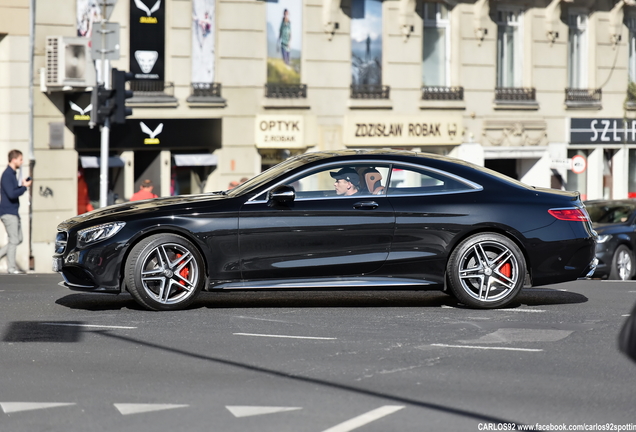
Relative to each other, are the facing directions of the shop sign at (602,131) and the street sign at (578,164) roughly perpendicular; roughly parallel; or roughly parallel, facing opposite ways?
roughly parallel

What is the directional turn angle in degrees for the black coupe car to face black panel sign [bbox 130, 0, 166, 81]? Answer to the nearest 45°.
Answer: approximately 90° to its right

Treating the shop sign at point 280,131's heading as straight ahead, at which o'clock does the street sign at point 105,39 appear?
The street sign is roughly at 1 o'clock from the shop sign.

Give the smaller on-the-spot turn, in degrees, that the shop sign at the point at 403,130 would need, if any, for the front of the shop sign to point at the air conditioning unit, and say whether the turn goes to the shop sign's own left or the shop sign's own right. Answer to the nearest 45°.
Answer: approximately 45° to the shop sign's own right

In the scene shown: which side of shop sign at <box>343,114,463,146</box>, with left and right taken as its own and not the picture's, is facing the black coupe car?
front

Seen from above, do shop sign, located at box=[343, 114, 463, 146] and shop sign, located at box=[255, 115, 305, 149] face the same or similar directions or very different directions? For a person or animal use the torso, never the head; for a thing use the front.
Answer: same or similar directions

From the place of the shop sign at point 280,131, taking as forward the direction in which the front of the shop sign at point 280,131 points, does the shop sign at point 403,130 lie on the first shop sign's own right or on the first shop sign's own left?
on the first shop sign's own left

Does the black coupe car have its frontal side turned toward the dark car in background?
no

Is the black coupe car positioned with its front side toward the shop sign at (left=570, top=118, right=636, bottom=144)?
no

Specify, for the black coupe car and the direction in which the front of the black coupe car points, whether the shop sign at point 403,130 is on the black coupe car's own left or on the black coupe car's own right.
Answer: on the black coupe car's own right

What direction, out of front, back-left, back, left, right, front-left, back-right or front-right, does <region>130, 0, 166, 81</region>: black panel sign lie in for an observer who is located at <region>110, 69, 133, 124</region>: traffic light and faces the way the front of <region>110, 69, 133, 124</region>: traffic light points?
left

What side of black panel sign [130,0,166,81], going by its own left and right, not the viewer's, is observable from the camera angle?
front

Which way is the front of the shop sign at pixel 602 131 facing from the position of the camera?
facing the viewer

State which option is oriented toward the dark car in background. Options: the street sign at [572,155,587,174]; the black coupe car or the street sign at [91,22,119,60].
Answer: the street sign at [572,155,587,174]

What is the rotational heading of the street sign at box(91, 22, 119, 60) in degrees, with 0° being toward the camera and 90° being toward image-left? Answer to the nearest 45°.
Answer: approximately 180°

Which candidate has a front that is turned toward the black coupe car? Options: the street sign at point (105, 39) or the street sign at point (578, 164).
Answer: the street sign at point (578, 164)

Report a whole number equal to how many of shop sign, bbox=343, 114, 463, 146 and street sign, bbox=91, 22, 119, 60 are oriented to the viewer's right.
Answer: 0
